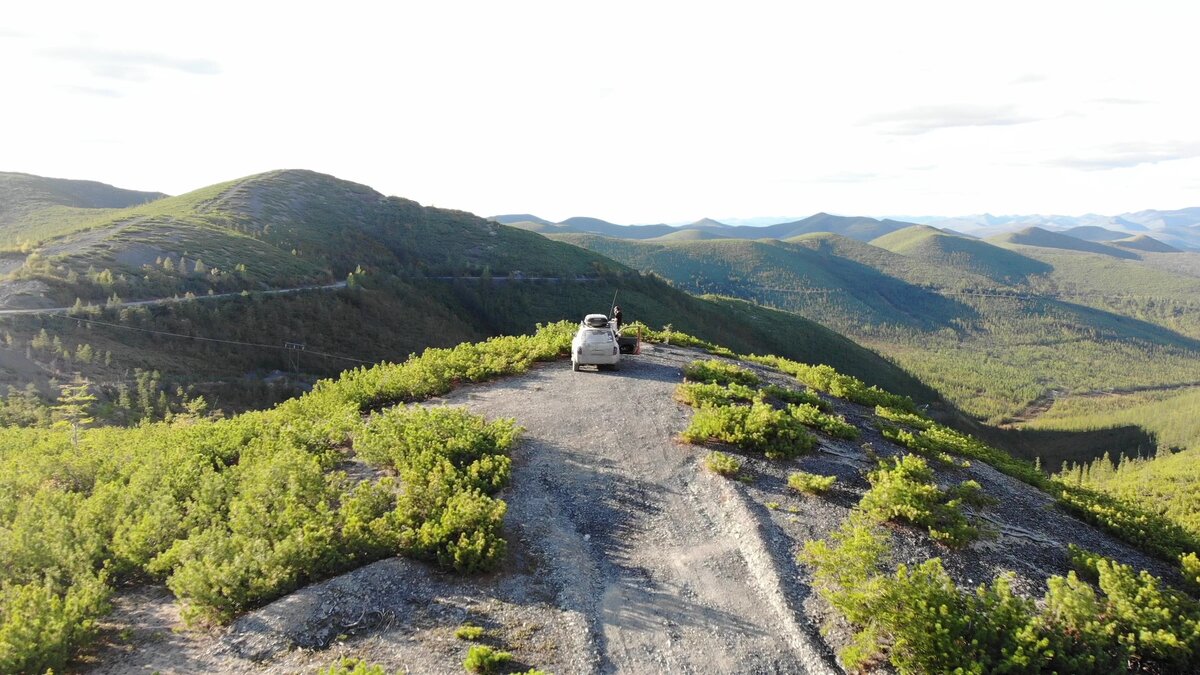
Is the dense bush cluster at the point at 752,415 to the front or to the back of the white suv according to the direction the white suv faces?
to the back

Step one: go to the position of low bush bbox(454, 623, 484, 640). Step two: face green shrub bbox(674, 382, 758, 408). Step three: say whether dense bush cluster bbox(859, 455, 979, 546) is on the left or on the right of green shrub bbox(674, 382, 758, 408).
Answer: right

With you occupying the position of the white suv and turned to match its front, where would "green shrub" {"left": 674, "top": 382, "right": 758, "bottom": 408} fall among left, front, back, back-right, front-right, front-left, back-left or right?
back-right

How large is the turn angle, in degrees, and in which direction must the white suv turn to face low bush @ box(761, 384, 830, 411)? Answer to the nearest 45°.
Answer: approximately 90° to its right

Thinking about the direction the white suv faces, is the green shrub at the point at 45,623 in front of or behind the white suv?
behind

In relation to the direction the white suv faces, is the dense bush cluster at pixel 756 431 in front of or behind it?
behind

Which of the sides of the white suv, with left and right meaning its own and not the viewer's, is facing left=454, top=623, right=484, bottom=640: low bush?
back

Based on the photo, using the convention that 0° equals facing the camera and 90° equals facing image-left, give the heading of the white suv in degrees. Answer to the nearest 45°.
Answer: approximately 180°

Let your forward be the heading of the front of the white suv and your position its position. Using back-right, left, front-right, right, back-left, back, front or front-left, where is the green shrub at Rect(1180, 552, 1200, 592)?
back-right
